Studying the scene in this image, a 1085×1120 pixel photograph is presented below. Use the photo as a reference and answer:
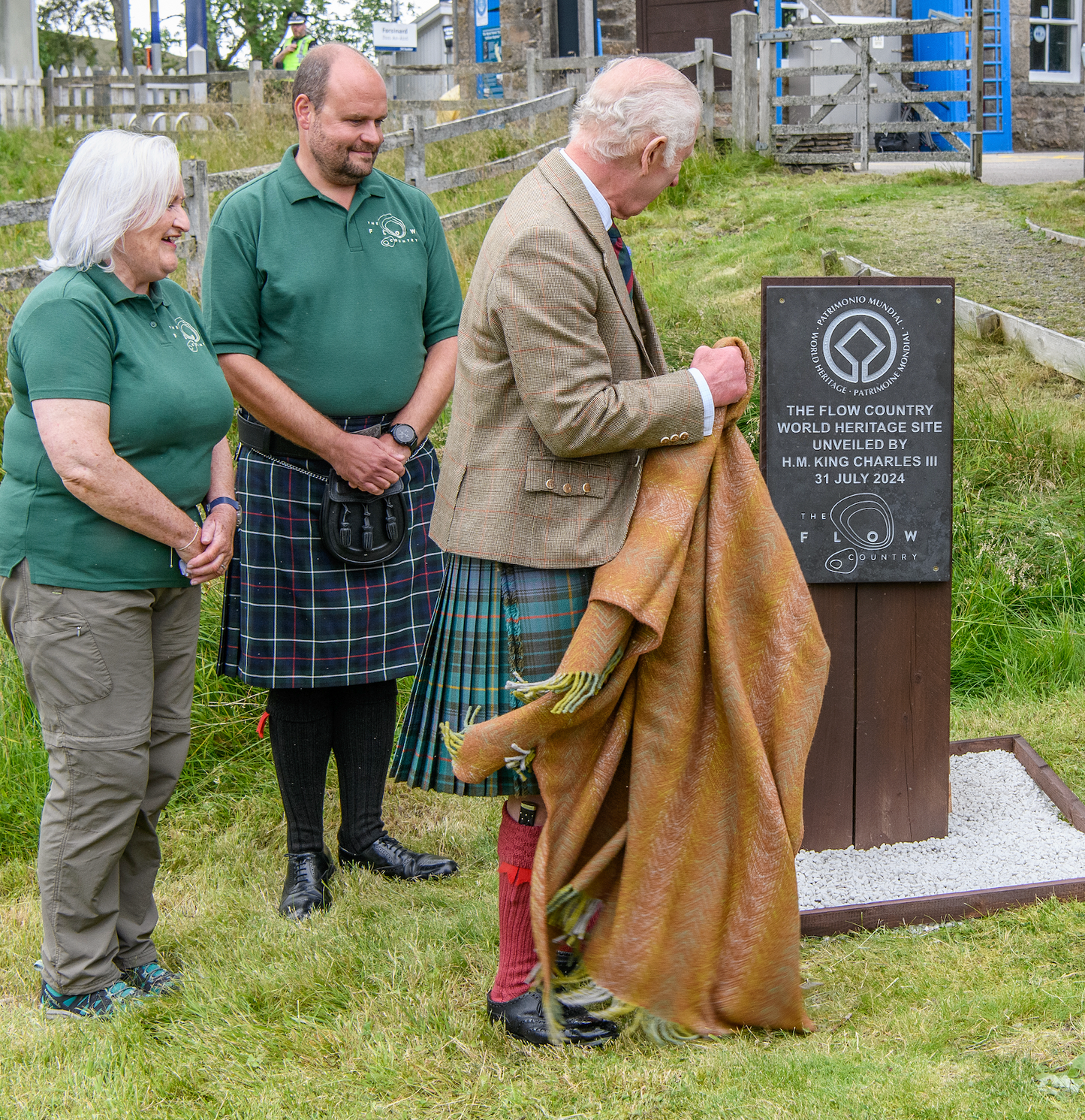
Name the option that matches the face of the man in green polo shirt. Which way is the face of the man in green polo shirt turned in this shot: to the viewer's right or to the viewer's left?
to the viewer's right

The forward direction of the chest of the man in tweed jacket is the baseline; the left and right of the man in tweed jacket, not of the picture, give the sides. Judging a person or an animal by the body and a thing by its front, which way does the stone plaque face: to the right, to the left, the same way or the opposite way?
to the right

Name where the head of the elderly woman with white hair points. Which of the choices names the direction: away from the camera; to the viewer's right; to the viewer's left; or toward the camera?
to the viewer's right

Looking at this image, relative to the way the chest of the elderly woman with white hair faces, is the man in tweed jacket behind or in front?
in front

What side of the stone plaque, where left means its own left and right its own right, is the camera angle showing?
front

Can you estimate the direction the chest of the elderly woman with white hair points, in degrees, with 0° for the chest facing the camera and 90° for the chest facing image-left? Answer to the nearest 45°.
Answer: approximately 315°

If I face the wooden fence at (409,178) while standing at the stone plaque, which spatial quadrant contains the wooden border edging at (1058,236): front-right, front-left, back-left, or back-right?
front-right

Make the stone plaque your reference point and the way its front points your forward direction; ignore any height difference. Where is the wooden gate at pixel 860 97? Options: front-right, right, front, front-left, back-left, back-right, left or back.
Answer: back

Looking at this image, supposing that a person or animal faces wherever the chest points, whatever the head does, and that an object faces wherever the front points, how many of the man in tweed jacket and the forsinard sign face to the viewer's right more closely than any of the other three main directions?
1

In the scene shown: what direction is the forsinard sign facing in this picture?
toward the camera

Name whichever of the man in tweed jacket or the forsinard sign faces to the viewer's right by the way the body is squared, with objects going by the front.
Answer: the man in tweed jacket

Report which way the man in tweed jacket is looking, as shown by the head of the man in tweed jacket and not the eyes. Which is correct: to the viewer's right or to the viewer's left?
to the viewer's right

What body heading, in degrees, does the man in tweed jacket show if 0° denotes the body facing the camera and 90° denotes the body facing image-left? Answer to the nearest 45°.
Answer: approximately 270°

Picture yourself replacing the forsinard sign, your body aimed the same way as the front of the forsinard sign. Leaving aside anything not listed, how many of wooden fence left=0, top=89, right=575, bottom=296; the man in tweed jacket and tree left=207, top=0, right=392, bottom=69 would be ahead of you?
2
